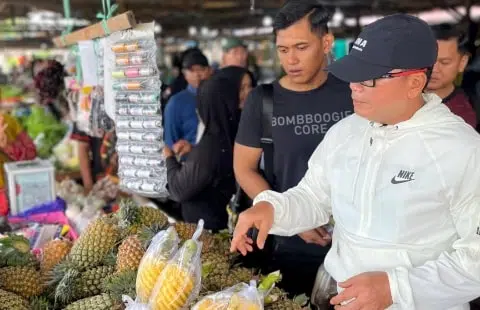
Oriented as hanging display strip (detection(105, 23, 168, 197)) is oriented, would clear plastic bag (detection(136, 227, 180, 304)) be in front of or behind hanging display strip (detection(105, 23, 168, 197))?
in front

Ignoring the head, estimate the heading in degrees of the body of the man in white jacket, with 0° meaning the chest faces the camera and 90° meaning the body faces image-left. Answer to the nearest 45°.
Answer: approximately 45°

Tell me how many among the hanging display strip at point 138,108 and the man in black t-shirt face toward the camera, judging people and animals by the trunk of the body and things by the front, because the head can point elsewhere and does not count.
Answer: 2

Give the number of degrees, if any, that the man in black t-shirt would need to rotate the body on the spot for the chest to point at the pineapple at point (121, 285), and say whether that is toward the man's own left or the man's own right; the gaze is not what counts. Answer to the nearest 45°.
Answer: approximately 45° to the man's own right

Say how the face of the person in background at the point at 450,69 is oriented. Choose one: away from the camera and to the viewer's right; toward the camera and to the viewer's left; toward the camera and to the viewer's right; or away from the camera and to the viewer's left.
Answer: toward the camera and to the viewer's left

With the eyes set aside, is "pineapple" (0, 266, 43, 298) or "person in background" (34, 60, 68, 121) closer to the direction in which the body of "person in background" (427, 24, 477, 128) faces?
the pineapple

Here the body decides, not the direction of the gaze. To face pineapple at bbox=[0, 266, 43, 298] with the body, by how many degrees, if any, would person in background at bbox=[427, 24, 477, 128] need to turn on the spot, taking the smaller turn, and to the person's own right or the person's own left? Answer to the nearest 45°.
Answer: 0° — they already face it

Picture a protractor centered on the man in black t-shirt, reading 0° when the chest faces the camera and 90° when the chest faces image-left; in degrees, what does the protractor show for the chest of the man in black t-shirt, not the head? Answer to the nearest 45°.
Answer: approximately 0°

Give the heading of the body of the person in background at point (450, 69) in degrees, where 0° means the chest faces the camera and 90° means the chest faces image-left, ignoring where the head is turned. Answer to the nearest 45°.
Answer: approximately 45°

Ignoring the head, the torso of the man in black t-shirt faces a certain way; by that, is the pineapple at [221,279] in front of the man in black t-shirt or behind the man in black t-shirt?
in front

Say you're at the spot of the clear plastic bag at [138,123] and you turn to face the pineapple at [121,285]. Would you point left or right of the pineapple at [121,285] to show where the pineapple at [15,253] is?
right
